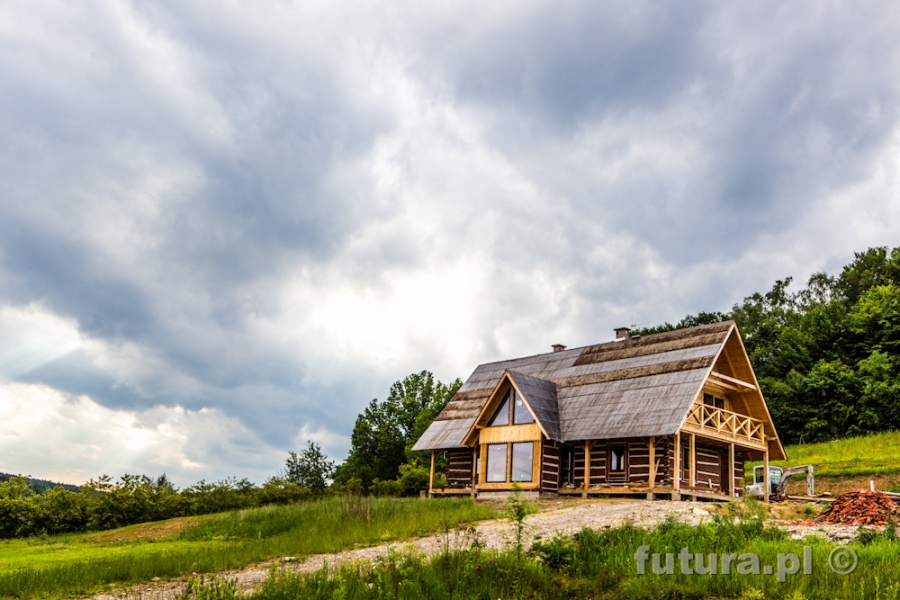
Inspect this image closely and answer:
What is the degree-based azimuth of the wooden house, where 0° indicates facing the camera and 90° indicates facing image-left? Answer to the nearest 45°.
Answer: approximately 45°

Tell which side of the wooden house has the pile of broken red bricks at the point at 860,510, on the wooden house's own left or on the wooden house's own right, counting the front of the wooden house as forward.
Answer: on the wooden house's own left
